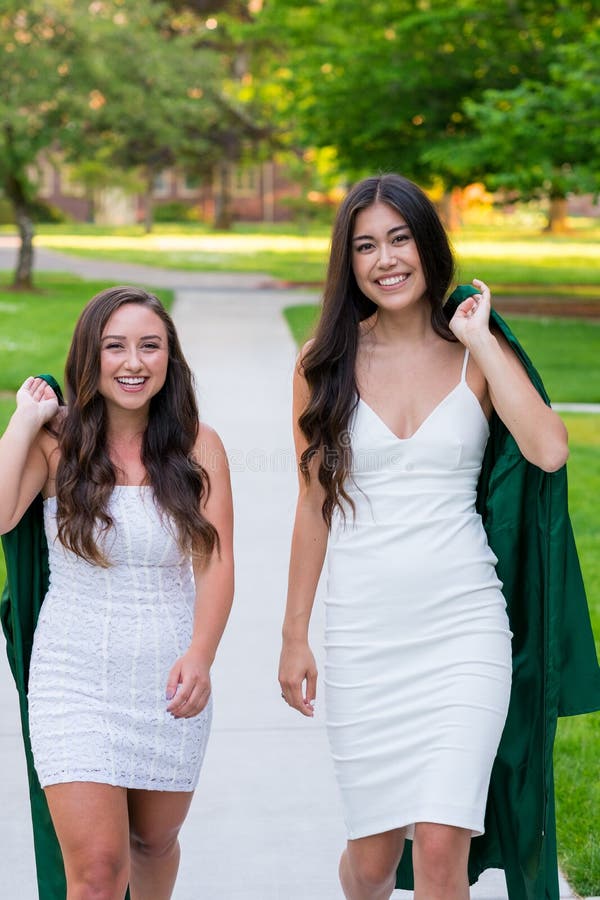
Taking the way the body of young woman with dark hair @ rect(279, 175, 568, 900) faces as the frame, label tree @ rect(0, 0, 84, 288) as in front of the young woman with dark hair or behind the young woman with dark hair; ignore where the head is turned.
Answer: behind

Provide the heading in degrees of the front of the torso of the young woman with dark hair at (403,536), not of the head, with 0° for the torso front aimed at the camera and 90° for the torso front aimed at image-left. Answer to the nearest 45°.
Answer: approximately 0°

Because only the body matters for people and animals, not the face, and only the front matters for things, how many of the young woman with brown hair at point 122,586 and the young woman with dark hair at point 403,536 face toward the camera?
2

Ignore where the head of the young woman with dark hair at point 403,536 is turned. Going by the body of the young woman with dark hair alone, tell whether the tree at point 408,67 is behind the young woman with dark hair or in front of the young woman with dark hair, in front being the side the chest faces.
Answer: behind

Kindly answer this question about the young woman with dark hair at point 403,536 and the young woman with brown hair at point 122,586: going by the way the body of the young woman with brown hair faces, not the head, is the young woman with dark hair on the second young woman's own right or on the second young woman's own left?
on the second young woman's own left

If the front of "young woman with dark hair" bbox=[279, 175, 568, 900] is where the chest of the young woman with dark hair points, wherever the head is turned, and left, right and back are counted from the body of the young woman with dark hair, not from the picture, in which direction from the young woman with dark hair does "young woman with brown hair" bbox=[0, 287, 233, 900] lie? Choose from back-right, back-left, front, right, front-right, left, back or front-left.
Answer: right

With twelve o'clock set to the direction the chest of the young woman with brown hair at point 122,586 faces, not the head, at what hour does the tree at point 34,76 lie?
The tree is roughly at 6 o'clock from the young woman with brown hair.

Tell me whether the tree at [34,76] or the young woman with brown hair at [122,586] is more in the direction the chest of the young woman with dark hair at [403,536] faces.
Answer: the young woman with brown hair

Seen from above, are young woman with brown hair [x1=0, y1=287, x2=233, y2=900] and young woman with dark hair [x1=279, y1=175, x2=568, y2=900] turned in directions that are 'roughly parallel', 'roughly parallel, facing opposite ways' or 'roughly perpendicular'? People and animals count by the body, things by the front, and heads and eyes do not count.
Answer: roughly parallel

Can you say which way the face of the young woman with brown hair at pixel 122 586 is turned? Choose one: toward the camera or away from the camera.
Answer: toward the camera

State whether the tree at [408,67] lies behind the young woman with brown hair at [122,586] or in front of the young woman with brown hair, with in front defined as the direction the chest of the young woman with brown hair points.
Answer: behind

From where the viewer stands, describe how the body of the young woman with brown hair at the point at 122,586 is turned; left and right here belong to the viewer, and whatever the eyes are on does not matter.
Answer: facing the viewer
